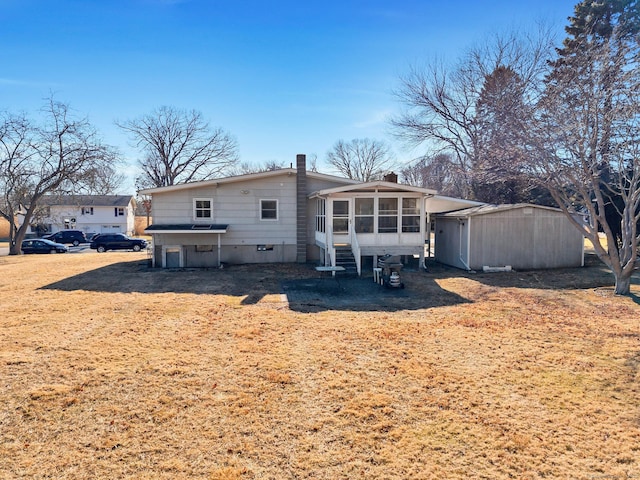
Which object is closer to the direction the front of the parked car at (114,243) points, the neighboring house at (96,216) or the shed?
the shed

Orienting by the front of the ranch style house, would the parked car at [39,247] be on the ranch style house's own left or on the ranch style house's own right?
on the ranch style house's own left

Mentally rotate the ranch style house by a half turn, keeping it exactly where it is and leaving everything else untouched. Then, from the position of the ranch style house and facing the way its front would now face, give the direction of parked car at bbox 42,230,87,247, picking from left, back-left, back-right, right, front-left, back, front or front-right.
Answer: back-right

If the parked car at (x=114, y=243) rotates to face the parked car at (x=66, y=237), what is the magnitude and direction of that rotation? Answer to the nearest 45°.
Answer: approximately 135° to its left

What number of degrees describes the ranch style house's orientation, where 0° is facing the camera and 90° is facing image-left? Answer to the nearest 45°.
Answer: approximately 180°

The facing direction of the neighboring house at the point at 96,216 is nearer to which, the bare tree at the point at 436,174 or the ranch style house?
the ranch style house

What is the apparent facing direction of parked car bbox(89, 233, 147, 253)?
to the viewer's right

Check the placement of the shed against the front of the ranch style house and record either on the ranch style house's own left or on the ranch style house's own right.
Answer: on the ranch style house's own right
